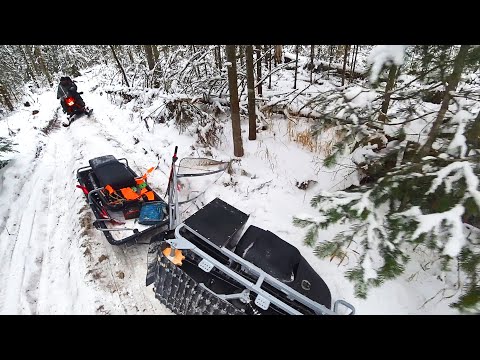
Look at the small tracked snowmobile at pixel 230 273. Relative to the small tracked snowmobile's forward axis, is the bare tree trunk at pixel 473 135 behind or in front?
in front
